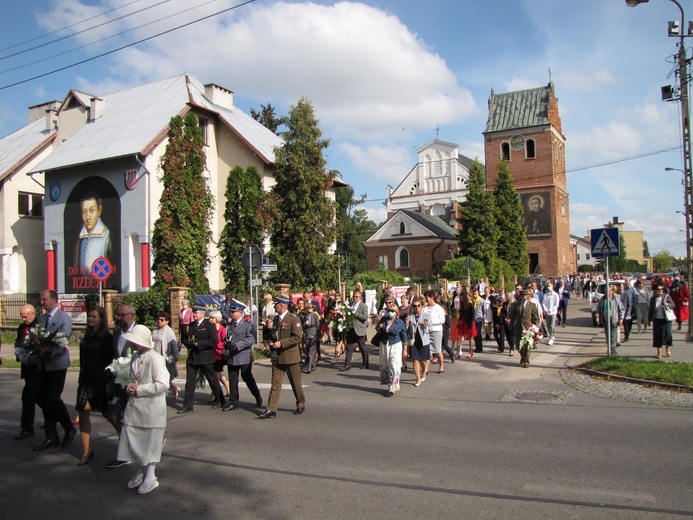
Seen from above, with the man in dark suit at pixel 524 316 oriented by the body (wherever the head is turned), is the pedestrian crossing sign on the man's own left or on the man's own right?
on the man's own left

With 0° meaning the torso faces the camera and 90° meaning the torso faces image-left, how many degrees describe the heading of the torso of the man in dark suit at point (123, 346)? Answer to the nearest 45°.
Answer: approximately 45°

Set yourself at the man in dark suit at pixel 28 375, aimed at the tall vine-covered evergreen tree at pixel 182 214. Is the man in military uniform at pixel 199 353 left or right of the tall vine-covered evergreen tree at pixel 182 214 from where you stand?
right

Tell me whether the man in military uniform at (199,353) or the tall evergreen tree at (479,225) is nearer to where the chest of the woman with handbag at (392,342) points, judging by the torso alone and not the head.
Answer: the man in military uniform

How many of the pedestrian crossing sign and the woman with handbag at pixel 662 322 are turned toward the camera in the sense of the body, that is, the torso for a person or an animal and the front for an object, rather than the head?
2

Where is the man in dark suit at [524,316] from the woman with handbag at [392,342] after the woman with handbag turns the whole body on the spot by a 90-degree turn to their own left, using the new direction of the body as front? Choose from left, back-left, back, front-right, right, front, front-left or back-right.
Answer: left

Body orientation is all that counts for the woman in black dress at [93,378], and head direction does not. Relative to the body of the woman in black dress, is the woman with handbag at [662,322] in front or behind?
behind

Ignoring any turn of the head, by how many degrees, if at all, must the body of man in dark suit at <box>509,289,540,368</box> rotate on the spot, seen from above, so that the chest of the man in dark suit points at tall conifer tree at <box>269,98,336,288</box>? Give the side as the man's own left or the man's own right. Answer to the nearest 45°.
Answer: approximately 135° to the man's own right

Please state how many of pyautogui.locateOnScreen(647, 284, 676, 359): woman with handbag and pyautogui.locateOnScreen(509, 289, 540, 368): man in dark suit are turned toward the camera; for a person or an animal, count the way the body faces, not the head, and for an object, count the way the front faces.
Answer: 2
